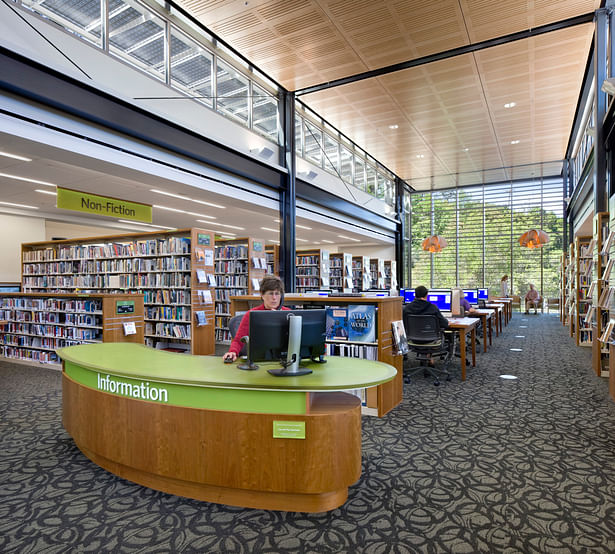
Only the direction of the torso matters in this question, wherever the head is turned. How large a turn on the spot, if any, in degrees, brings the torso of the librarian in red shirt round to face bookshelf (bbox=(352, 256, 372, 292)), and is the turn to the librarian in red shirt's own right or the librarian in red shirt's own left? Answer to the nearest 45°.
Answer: approximately 180°

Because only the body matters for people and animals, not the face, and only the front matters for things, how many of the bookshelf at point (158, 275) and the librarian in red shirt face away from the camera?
0

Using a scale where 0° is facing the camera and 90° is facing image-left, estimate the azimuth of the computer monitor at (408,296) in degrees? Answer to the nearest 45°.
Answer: approximately 0°

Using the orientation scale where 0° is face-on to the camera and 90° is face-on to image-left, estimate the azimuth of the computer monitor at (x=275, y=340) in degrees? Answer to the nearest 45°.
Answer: approximately 180°

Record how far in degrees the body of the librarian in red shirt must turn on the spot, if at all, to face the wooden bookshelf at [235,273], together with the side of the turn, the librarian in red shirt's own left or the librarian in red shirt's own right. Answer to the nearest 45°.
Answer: approximately 180°

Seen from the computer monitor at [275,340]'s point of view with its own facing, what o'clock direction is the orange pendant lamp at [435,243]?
The orange pendant lamp is roughly at 1 o'clock from the computer monitor.

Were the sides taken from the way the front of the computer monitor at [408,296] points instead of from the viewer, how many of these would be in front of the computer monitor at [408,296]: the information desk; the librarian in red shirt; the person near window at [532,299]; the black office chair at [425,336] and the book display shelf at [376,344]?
4

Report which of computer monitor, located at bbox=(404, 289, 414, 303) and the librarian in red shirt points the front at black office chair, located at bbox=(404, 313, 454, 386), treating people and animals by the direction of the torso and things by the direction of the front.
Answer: the computer monitor

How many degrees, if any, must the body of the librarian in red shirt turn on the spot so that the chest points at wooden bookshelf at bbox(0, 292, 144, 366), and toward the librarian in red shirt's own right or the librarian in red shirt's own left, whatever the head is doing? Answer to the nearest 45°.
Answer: approximately 135° to the librarian in red shirt's own right

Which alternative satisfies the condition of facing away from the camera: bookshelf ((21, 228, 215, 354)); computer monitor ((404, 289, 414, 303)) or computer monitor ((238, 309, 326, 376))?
computer monitor ((238, 309, 326, 376))
